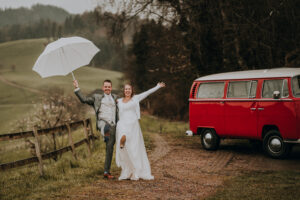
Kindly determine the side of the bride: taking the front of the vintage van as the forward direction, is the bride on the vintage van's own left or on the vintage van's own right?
on the vintage van's own right

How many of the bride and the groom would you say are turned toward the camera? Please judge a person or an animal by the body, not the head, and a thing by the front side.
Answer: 2

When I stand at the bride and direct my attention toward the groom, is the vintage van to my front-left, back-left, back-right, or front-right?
back-right

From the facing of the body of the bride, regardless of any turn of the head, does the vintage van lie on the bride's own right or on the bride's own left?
on the bride's own left

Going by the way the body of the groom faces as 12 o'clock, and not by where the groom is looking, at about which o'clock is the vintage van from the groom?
The vintage van is roughly at 8 o'clock from the groom.
